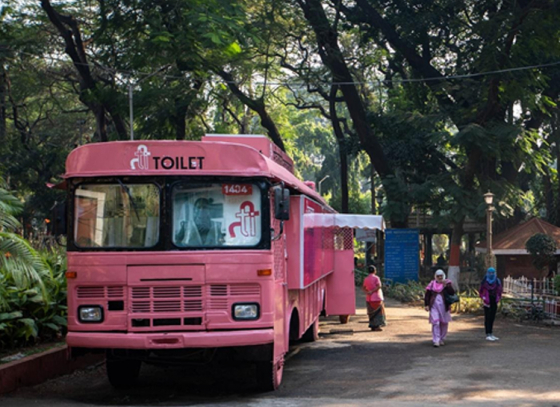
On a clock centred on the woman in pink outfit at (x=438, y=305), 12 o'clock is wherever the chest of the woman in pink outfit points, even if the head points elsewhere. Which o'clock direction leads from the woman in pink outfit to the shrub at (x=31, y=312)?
The shrub is roughly at 2 o'clock from the woman in pink outfit.

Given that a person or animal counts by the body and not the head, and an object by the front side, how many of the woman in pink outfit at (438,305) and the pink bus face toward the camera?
2

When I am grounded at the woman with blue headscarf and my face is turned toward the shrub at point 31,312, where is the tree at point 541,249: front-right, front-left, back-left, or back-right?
back-right

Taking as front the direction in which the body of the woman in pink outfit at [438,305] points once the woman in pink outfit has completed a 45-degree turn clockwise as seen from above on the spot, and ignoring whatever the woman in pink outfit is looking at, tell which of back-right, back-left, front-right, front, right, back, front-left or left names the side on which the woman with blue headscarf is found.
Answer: back

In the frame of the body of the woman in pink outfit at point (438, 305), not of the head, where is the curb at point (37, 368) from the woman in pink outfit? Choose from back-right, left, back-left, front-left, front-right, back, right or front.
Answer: front-right

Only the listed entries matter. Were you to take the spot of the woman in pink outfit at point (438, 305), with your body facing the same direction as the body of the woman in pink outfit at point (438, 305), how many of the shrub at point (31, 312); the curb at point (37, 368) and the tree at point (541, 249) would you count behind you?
1

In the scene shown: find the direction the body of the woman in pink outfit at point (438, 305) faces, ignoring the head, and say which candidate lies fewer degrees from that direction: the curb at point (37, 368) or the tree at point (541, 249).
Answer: the curb

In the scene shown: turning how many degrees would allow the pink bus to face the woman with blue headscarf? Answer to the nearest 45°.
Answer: approximately 135° to its left
